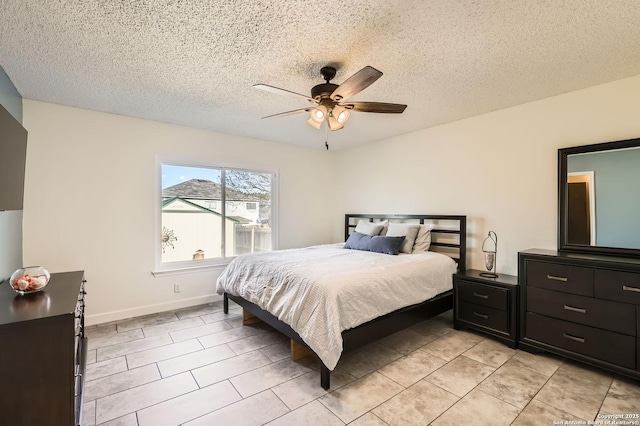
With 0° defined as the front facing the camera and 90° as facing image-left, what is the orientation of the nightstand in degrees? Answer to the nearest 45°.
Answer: approximately 45°

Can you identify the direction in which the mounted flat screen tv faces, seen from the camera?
facing to the right of the viewer

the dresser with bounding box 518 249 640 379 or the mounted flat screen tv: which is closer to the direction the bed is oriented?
the mounted flat screen tv

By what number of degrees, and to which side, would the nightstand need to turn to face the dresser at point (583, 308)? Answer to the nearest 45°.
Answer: approximately 135° to its left

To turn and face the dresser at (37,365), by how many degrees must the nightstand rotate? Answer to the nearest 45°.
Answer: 0° — it already faces it

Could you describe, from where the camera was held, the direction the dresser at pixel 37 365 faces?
facing to the right of the viewer

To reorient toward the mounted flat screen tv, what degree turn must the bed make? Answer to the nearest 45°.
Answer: approximately 45° to its right

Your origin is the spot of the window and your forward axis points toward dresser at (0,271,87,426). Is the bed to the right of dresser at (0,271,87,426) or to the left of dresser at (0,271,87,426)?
left

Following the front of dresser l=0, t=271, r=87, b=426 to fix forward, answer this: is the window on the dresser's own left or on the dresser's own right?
on the dresser's own left
